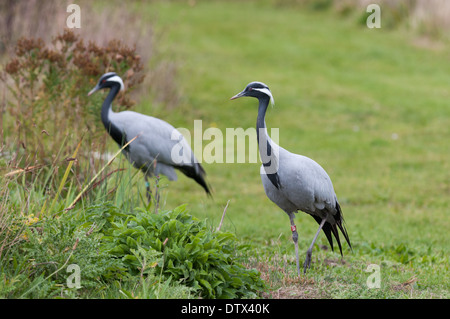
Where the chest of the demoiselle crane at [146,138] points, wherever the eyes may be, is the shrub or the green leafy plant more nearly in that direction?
the shrub

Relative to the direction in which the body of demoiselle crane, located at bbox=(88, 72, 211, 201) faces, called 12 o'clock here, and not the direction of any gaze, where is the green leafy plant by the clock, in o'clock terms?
The green leafy plant is roughly at 9 o'clock from the demoiselle crane.

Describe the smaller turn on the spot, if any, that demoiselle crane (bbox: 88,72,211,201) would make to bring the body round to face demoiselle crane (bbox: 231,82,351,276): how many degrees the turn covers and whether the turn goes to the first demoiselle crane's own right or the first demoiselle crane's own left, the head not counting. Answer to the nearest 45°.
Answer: approximately 135° to the first demoiselle crane's own left

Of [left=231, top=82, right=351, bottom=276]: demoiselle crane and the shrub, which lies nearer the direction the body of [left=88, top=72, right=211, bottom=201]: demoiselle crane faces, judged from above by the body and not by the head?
the shrub

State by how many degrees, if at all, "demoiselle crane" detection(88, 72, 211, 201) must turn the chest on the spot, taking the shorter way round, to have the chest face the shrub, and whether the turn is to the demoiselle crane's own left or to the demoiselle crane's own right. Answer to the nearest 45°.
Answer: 0° — it already faces it

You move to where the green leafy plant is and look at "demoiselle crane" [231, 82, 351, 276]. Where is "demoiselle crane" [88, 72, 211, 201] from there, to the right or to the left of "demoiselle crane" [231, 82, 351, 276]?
left

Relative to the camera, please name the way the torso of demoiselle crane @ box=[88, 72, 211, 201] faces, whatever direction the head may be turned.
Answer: to the viewer's left
